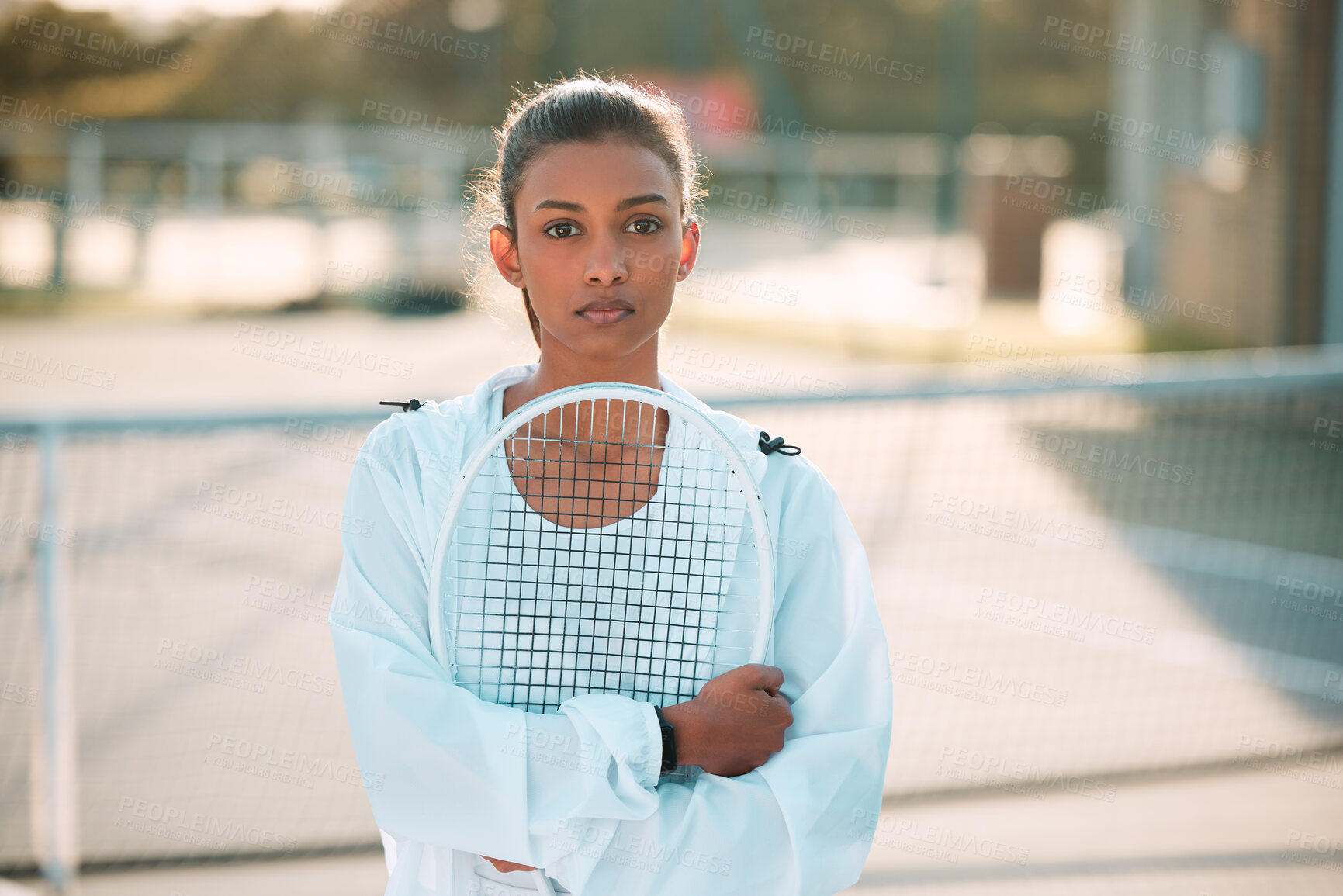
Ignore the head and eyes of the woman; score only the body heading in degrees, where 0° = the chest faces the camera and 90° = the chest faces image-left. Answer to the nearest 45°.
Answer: approximately 0°
